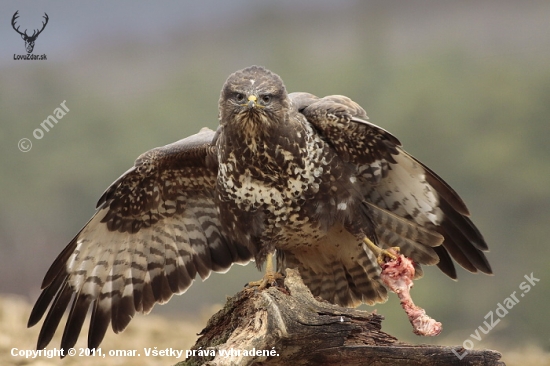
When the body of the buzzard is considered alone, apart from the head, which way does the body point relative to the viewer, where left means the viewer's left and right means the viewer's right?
facing the viewer
